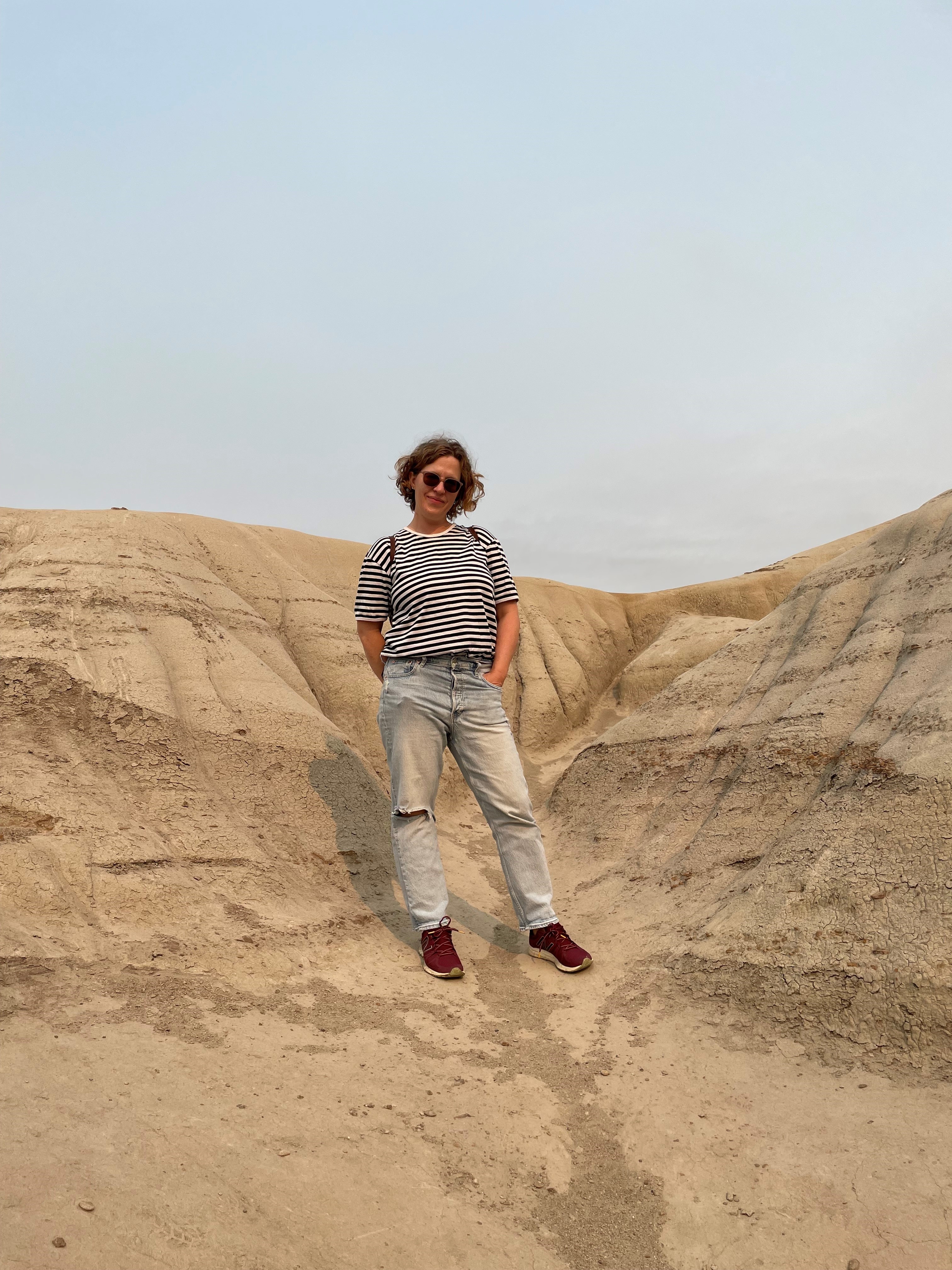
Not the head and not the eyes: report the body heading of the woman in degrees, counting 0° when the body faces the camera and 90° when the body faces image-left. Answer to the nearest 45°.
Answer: approximately 0°
